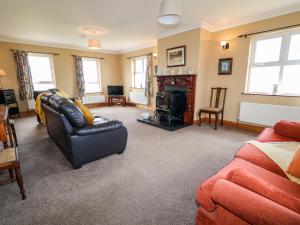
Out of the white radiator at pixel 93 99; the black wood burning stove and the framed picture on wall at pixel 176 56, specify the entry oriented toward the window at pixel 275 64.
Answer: the white radiator

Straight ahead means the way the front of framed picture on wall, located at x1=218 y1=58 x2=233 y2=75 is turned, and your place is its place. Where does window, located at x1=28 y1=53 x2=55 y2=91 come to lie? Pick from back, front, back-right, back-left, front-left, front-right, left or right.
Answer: front-right

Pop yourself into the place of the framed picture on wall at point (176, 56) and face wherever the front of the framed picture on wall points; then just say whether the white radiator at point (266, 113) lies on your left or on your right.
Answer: on your left

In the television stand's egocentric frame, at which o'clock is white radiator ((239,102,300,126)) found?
The white radiator is roughly at 11 o'clock from the television stand.

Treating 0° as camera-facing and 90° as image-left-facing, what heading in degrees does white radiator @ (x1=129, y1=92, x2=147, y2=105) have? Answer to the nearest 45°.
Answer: approximately 45°

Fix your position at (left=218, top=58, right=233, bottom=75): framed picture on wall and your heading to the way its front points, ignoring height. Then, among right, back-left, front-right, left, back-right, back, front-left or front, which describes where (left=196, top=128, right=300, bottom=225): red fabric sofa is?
front-left

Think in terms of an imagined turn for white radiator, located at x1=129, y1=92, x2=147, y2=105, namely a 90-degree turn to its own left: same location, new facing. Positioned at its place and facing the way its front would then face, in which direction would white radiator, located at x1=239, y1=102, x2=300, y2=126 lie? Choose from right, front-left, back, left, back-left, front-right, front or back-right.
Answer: front

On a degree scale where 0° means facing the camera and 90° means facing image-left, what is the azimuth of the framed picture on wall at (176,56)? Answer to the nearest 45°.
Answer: approximately 45°

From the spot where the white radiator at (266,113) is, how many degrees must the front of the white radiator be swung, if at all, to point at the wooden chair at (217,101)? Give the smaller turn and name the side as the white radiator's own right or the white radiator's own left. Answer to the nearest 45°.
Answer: approximately 90° to the white radiator's own right

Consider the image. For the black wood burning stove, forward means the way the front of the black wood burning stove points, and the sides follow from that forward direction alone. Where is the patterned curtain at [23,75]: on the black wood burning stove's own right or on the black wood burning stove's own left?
on the black wood burning stove's own right

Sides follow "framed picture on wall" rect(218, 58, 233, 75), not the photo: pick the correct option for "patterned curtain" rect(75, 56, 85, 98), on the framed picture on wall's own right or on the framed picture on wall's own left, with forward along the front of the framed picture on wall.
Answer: on the framed picture on wall's own right

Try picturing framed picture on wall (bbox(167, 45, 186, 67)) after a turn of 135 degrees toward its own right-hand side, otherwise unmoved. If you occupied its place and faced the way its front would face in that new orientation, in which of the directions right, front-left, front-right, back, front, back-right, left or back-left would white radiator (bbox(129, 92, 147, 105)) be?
front-left

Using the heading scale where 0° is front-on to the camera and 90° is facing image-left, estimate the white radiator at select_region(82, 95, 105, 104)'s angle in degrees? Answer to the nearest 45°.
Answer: approximately 315°
